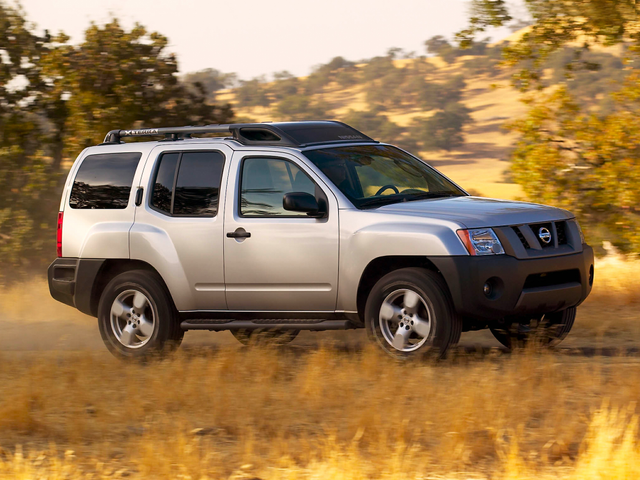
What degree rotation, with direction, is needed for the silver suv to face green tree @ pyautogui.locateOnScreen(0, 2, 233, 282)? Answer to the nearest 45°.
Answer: approximately 180°

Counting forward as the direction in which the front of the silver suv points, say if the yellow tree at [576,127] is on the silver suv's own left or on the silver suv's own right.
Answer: on the silver suv's own left

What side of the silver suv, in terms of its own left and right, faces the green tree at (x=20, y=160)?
back

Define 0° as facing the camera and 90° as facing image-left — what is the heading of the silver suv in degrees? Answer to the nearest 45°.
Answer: approximately 315°
